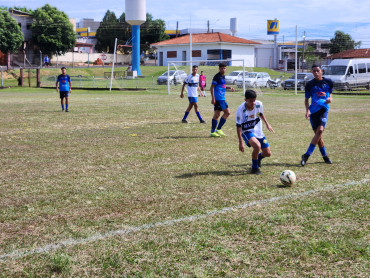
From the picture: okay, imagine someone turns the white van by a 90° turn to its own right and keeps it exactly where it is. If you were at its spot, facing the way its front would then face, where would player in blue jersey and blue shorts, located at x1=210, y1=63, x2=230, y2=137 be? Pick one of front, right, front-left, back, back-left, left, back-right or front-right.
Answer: back-left

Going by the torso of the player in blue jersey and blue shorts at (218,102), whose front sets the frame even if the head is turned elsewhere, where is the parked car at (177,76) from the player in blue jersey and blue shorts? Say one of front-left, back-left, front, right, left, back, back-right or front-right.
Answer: back-left

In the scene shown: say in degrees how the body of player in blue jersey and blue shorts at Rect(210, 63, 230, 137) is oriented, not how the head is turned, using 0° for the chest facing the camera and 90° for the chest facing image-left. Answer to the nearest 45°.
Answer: approximately 315°

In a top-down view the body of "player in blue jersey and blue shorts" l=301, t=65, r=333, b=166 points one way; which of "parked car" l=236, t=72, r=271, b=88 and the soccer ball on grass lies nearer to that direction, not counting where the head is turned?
the soccer ball on grass

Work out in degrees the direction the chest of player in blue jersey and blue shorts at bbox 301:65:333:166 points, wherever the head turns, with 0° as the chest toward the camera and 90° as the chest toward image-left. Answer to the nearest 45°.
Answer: approximately 0°

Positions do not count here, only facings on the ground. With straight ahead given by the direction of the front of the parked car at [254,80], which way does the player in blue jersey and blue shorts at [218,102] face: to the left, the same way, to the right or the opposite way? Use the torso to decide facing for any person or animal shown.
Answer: to the left

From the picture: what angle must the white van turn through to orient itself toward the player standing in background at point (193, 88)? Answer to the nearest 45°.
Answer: approximately 45° to its left

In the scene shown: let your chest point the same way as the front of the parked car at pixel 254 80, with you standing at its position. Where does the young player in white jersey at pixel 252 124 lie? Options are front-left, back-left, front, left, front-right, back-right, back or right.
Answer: front-left

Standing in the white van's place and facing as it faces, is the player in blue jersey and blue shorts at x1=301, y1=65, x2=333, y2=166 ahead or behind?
ahead

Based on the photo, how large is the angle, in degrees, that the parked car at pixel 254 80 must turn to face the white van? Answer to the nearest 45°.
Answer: approximately 135° to its left

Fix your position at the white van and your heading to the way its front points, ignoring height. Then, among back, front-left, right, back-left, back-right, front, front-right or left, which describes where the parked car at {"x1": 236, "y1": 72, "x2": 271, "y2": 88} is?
front-right
